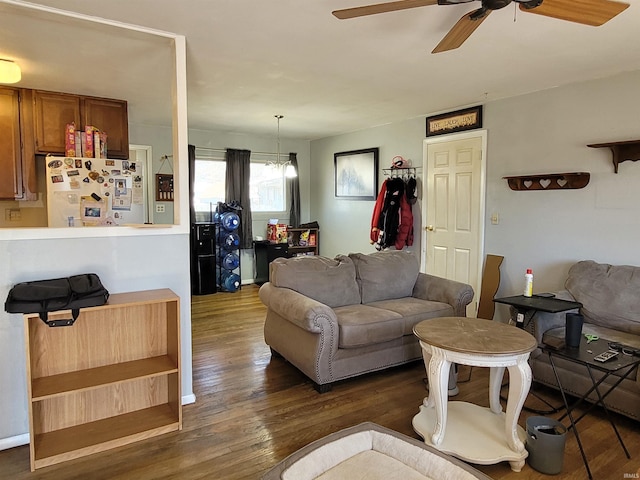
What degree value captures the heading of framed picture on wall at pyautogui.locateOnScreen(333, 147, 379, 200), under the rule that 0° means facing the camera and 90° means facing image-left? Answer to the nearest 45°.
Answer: approximately 45°

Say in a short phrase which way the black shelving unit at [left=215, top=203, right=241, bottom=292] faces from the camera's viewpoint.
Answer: facing the viewer and to the right of the viewer

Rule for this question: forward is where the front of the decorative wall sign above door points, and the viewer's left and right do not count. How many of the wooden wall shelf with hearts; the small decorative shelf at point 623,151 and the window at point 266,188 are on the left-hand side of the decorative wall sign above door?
2

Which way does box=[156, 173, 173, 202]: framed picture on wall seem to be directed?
toward the camera

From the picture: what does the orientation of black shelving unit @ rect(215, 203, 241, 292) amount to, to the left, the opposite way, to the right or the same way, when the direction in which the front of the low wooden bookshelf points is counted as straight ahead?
the same way

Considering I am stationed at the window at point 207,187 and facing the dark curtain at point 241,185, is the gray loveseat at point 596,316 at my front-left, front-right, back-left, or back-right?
front-right

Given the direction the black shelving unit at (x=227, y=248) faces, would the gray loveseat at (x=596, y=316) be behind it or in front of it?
in front

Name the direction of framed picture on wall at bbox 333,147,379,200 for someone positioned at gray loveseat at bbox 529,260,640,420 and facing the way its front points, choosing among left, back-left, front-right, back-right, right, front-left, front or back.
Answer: right

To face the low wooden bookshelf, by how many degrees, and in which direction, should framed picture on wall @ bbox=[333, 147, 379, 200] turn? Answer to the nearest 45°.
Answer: approximately 45° to its left

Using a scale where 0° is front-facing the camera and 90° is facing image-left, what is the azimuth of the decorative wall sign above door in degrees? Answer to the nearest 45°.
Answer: approximately 45°

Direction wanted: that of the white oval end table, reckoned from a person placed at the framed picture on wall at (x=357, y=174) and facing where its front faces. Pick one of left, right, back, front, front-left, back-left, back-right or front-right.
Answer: front-left

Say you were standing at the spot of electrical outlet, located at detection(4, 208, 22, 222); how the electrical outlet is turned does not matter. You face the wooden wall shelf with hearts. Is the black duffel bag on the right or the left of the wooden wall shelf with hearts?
right

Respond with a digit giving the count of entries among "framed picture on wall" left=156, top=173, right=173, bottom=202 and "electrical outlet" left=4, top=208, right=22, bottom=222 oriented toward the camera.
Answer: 2

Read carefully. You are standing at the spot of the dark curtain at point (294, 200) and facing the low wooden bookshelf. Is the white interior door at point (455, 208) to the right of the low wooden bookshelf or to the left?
left

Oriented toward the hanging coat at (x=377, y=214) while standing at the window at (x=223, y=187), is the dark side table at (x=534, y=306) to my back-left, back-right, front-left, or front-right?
front-right

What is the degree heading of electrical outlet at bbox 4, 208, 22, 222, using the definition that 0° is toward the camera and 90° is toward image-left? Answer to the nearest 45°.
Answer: approximately 0°
